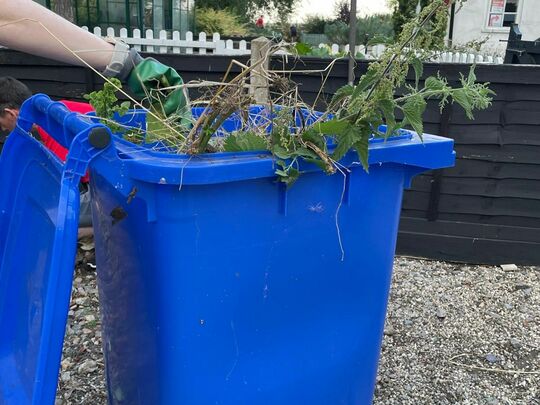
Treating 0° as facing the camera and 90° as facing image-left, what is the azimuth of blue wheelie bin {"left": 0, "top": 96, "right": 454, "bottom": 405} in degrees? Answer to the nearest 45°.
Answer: approximately 270°

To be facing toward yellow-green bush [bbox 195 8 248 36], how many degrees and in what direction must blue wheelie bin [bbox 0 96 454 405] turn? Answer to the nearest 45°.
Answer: approximately 90° to its left

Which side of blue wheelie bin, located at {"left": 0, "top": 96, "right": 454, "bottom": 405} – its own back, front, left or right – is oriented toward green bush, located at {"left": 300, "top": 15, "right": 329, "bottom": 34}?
left

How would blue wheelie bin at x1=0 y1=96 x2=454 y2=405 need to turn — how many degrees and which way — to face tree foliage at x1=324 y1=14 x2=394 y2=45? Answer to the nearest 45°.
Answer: approximately 90° to its left

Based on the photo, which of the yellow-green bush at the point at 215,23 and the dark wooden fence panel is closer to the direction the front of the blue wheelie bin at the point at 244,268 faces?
the dark wooden fence panel
